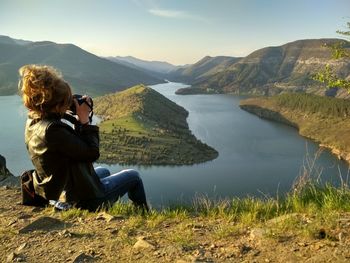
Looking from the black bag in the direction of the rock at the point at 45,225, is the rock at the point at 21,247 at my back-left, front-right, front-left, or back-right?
front-right

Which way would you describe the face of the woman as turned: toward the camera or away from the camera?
away from the camera

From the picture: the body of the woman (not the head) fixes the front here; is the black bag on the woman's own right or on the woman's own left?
on the woman's own left

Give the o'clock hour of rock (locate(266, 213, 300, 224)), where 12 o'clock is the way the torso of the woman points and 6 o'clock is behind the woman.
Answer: The rock is roughly at 2 o'clock from the woman.

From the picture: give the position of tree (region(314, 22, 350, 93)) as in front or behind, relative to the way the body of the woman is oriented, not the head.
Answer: in front

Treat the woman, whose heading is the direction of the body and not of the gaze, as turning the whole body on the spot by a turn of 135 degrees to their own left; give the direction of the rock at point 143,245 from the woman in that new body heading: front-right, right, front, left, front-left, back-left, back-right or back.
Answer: back-left

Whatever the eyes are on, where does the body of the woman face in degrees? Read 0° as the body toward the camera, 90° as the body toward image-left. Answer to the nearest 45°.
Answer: approximately 225°

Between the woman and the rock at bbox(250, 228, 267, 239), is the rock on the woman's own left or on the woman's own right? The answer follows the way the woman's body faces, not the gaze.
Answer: on the woman's own right

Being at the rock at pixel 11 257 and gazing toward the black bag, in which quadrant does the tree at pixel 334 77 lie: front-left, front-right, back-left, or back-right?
front-right

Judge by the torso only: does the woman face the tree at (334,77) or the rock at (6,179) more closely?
the tree
